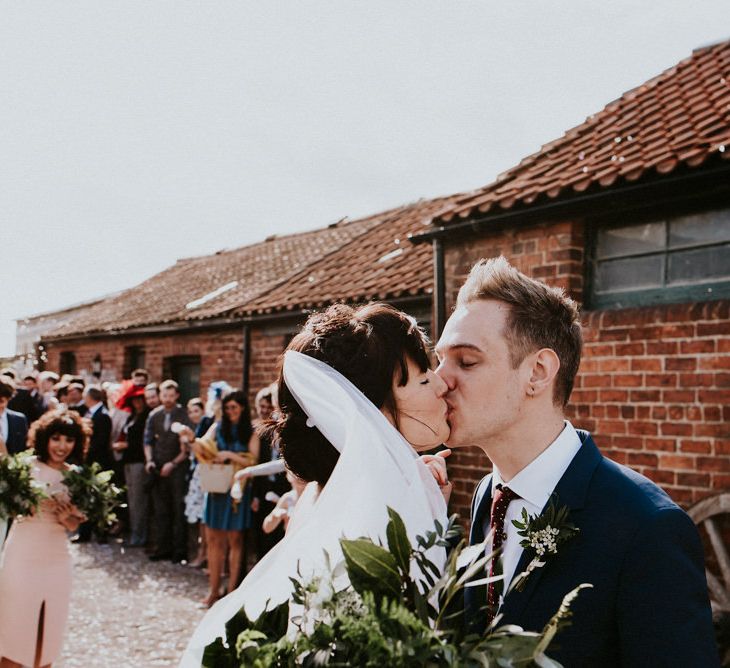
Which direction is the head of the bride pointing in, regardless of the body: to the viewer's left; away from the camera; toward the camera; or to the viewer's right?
to the viewer's right

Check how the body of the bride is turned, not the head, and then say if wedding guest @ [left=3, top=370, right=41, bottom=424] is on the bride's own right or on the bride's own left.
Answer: on the bride's own left

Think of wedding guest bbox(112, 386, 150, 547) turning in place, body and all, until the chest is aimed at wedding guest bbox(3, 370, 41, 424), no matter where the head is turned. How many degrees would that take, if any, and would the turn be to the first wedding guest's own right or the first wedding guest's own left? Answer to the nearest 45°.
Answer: approximately 90° to the first wedding guest's own right

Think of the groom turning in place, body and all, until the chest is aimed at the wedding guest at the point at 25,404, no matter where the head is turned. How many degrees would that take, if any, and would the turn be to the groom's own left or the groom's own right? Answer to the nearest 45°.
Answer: approximately 90° to the groom's own right

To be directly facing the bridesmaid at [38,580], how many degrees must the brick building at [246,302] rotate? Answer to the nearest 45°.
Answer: approximately 45° to its left

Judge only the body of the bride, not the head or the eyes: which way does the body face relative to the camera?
to the viewer's right

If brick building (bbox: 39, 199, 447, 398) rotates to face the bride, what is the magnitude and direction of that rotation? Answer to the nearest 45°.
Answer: approximately 45° to its left

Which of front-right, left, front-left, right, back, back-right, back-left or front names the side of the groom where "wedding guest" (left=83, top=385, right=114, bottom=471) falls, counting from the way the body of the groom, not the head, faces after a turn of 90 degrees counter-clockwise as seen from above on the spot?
back

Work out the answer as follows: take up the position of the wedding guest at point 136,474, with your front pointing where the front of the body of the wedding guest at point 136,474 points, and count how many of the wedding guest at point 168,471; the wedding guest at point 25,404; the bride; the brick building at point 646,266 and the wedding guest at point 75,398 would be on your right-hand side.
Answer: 2

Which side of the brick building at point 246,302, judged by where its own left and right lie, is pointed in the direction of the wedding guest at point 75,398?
front

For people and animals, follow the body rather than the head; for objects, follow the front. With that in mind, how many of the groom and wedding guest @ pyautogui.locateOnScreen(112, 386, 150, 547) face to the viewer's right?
0
